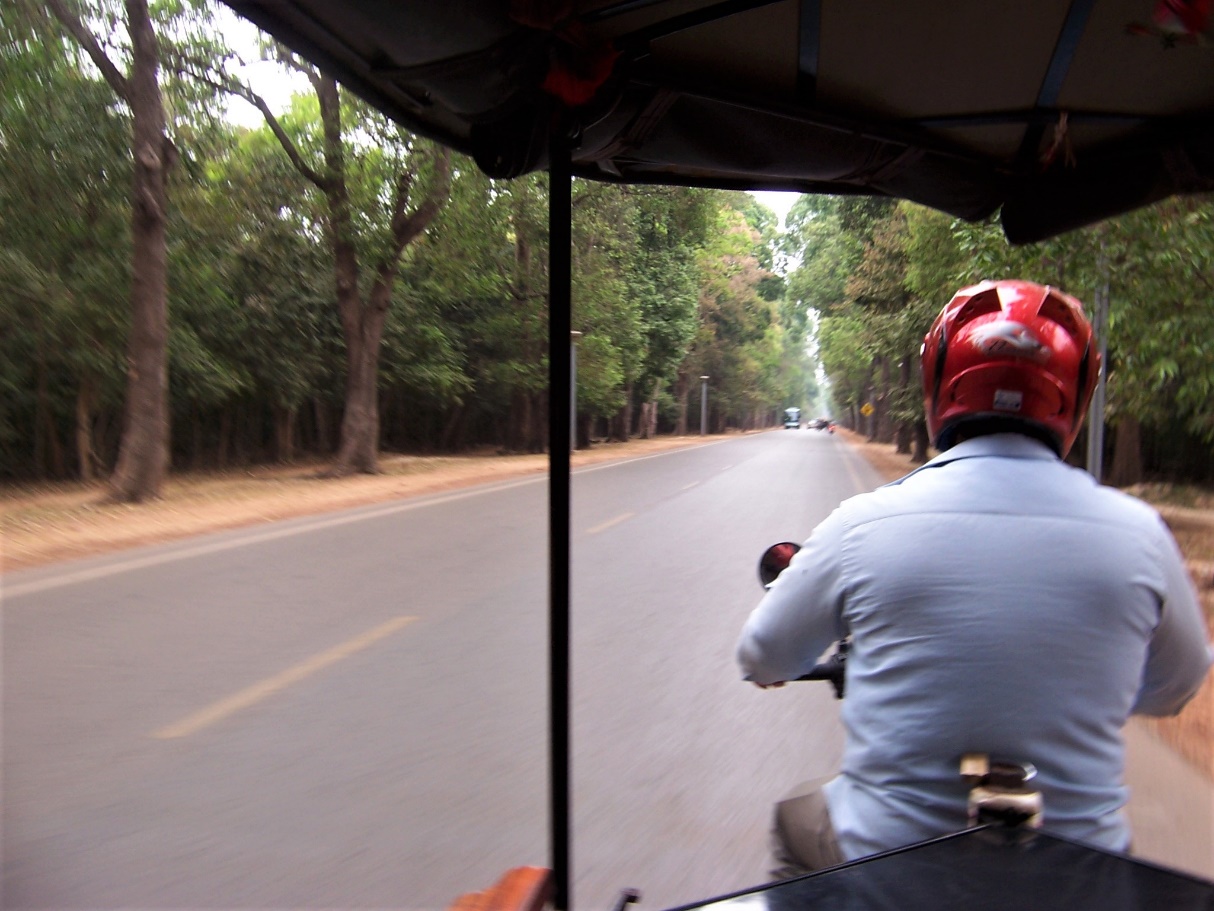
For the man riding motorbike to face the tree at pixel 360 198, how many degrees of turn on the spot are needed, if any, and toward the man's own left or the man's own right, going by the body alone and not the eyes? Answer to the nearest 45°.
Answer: approximately 45° to the man's own left

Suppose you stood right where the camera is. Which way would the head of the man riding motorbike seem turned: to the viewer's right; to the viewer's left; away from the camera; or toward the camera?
away from the camera

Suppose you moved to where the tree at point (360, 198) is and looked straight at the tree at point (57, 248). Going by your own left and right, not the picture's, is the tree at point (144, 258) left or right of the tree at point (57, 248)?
left

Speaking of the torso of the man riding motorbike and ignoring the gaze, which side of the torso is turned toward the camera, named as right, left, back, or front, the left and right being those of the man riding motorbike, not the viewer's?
back

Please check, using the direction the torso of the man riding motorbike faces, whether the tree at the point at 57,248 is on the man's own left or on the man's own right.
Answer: on the man's own left

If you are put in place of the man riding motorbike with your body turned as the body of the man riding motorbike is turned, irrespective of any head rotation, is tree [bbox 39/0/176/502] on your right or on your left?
on your left

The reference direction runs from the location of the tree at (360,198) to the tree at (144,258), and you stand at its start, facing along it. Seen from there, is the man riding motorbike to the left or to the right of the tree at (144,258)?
left
